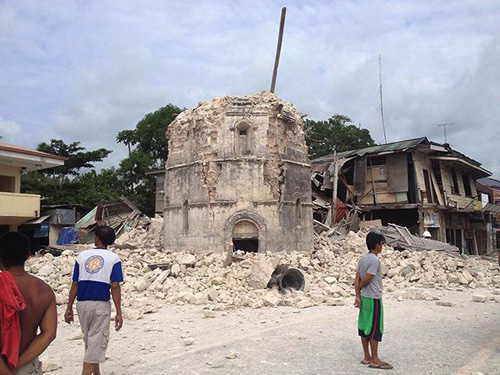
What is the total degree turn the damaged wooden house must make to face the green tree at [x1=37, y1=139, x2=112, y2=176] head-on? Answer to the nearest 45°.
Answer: approximately 135° to its right

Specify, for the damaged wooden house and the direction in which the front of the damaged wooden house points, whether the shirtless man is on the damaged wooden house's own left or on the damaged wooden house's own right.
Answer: on the damaged wooden house's own right

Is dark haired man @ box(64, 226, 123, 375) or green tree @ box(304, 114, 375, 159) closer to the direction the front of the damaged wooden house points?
the dark haired man

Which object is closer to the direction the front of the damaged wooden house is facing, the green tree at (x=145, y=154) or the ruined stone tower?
the ruined stone tower

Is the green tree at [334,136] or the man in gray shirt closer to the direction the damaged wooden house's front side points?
the man in gray shirt

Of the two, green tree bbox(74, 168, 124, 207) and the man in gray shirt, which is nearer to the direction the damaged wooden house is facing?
the man in gray shirt

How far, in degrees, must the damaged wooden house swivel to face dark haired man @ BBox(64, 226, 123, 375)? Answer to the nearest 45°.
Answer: approximately 45° to its right

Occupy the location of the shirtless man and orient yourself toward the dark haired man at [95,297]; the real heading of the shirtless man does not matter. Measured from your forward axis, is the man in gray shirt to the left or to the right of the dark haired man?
right

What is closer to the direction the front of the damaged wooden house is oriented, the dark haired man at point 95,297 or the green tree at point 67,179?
the dark haired man

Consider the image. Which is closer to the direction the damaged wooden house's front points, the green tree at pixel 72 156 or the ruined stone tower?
the ruined stone tower
